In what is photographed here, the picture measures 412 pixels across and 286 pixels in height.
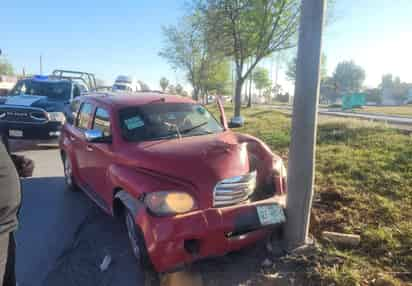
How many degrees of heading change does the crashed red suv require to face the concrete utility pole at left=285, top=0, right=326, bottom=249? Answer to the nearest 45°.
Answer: approximately 45° to its left

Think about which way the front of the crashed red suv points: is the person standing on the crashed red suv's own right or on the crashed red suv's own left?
on the crashed red suv's own right

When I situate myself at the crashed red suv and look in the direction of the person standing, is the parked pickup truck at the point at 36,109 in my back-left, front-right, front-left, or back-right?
back-right

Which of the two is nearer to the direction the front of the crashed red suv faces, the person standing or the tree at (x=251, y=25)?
the person standing

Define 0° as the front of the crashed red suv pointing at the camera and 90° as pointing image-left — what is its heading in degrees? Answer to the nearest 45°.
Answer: approximately 315°
